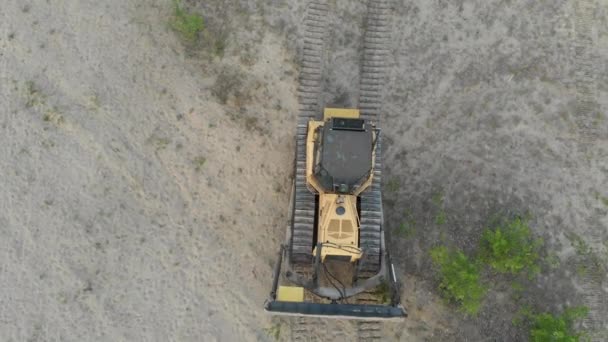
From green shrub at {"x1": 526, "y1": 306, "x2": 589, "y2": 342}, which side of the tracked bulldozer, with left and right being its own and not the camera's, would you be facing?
left

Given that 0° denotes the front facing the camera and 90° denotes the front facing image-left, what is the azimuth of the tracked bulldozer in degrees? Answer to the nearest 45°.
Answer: approximately 0°

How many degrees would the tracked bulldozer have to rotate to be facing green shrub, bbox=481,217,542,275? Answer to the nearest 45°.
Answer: approximately 90° to its left

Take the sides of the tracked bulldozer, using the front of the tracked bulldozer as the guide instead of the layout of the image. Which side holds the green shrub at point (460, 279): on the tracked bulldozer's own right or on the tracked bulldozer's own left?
on the tracked bulldozer's own left
